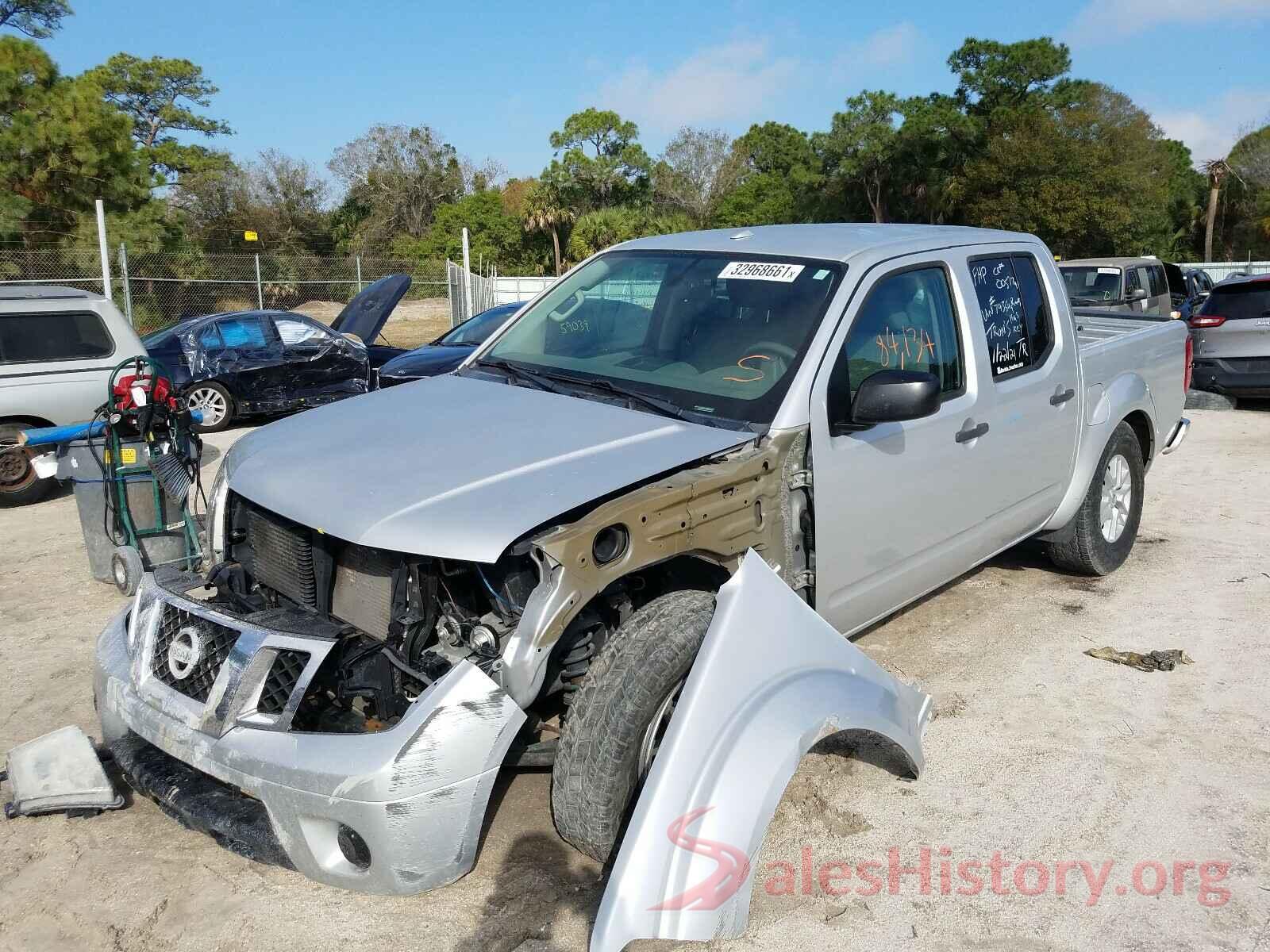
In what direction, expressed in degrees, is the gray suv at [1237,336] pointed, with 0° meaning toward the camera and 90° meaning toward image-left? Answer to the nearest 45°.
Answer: approximately 180°

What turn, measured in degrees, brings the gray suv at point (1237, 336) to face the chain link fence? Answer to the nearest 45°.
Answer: approximately 90° to its left

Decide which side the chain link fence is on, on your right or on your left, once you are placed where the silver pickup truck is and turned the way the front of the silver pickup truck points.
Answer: on your right

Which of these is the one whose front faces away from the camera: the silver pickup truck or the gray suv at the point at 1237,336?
the gray suv

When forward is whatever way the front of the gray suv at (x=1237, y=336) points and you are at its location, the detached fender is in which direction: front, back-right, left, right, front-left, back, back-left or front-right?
back

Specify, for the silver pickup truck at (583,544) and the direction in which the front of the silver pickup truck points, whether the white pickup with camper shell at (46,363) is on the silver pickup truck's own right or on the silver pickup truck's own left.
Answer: on the silver pickup truck's own right

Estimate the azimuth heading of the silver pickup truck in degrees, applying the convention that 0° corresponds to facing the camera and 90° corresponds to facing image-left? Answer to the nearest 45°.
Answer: approximately 45°

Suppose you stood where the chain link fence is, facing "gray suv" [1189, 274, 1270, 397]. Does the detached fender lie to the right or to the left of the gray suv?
right

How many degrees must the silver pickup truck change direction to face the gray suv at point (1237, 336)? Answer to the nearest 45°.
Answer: approximately 180°

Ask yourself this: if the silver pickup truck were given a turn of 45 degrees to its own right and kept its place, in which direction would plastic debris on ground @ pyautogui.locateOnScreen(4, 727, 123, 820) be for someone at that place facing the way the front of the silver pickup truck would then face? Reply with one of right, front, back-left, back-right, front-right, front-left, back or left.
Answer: front

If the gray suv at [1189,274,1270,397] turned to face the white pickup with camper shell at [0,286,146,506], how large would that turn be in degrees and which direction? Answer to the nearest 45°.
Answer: approximately 135° to its left

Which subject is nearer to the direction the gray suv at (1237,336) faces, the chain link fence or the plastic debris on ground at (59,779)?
the chain link fence

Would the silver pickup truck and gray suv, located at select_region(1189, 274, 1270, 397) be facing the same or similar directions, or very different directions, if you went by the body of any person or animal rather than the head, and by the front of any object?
very different directions

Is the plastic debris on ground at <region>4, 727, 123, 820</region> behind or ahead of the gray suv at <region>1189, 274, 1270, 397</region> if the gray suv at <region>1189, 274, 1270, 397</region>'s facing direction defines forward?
behind
